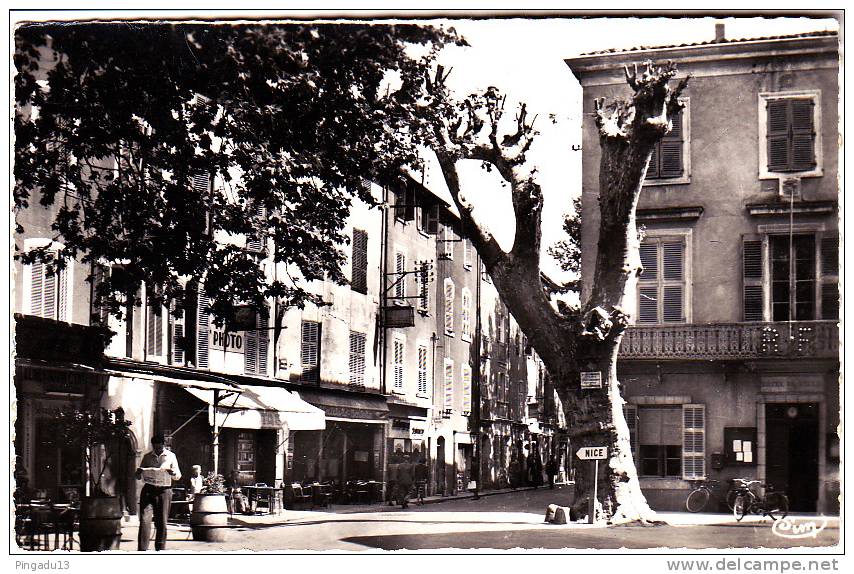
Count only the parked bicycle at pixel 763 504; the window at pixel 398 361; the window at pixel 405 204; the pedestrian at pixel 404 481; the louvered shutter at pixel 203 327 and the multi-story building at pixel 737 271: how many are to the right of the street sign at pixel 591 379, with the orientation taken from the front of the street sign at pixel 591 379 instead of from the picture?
4

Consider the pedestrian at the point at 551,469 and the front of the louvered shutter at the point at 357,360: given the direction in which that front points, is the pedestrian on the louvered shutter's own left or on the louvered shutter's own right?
on the louvered shutter's own left

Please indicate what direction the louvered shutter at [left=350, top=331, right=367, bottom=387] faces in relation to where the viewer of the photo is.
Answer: facing the viewer and to the right of the viewer

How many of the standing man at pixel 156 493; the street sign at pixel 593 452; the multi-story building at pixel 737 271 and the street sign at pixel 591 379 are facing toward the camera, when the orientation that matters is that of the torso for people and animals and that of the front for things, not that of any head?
4

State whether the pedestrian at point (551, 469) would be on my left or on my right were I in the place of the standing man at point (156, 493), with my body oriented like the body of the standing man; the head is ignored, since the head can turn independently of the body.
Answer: on my left

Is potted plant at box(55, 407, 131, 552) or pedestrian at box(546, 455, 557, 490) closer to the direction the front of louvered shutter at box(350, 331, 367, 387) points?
the pedestrian

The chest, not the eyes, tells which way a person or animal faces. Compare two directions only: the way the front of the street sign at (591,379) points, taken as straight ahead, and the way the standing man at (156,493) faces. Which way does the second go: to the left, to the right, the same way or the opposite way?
the same way

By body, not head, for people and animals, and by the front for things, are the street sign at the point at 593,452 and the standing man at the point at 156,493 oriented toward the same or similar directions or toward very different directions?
same or similar directions

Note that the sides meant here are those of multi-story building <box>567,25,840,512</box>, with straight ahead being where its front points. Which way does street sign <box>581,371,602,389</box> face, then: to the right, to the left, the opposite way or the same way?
the same way

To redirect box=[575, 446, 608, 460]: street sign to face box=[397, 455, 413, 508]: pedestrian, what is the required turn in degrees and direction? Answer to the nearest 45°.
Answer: approximately 90° to its right

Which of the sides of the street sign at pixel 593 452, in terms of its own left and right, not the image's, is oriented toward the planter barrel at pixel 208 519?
right

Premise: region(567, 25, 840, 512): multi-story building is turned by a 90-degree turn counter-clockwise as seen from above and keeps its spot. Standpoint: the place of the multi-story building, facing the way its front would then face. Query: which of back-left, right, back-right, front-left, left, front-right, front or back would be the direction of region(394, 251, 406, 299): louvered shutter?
back

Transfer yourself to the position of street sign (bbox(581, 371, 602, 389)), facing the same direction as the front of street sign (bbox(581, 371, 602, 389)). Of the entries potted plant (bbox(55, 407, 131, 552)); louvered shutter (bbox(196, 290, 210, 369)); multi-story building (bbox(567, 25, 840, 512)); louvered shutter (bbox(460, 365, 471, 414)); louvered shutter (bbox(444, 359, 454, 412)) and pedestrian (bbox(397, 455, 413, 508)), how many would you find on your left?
1

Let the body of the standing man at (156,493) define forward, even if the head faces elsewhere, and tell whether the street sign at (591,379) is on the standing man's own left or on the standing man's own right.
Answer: on the standing man's own left

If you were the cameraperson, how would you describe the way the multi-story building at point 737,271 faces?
facing the viewer

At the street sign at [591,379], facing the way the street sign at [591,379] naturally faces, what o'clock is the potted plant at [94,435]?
The potted plant is roughly at 3 o'clock from the street sign.

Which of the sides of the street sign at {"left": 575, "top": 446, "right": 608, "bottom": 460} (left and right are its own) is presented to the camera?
front
